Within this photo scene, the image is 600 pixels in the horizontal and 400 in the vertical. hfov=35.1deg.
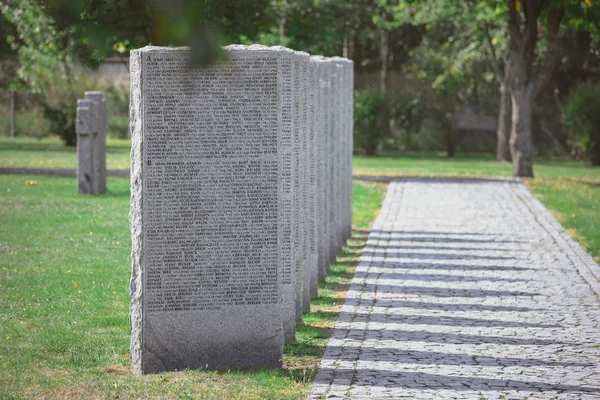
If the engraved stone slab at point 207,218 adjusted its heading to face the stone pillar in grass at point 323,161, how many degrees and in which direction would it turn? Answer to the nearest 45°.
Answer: approximately 180°

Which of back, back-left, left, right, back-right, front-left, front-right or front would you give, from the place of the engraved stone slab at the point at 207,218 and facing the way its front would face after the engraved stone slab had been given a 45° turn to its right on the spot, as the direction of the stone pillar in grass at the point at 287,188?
back

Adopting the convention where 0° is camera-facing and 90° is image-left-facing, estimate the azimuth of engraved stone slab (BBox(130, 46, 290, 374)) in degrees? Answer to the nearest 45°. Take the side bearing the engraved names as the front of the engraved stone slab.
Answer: approximately 0°

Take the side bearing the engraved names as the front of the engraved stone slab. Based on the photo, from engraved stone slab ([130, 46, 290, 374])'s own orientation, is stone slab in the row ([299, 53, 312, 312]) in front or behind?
behind

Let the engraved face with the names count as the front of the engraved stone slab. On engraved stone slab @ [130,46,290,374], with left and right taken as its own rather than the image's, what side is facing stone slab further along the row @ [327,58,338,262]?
back

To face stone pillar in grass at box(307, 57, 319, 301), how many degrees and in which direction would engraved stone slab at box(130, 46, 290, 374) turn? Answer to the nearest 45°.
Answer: approximately 180°

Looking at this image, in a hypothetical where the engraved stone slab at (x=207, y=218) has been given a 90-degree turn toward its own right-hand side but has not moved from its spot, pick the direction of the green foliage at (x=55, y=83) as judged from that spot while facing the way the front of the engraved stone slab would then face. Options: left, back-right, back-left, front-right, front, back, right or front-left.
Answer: right

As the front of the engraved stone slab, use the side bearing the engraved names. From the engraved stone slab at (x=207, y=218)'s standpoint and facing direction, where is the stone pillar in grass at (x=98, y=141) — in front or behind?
behind

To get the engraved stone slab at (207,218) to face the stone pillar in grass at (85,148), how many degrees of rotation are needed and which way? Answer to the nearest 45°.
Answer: approximately 180°
